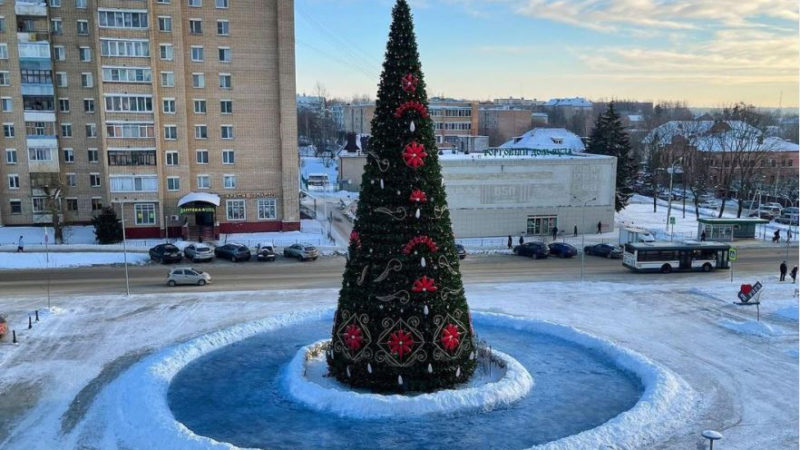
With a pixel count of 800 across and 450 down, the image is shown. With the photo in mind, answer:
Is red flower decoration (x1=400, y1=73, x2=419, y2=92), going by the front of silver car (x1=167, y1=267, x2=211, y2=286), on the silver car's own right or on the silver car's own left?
on the silver car's own right

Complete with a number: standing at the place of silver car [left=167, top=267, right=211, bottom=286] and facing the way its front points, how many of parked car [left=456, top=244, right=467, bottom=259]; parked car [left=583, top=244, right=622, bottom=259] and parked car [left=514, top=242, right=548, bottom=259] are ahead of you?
3

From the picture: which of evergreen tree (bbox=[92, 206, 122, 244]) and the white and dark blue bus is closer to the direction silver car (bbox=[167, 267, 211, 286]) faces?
the white and dark blue bus

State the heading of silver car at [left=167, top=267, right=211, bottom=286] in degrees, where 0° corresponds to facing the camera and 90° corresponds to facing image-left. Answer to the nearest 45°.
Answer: approximately 270°

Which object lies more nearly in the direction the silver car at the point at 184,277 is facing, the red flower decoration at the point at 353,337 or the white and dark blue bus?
the white and dark blue bus

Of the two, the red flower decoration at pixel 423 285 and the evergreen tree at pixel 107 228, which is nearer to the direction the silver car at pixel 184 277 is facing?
the red flower decoration

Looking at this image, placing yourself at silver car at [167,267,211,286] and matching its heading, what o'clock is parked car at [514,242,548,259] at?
The parked car is roughly at 12 o'clock from the silver car.

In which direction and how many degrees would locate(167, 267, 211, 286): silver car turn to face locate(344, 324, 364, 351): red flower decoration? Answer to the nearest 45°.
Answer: approximately 90° to its right

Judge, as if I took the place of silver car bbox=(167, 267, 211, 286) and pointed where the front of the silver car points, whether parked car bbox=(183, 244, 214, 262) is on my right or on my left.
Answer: on my left

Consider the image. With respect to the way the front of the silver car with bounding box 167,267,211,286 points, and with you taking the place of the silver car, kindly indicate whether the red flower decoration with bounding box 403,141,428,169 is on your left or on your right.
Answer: on your right

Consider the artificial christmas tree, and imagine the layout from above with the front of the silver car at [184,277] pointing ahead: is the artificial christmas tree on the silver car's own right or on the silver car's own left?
on the silver car's own right

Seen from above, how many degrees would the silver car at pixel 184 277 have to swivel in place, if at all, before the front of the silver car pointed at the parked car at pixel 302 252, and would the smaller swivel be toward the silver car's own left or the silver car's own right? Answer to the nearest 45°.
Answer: approximately 45° to the silver car's own left

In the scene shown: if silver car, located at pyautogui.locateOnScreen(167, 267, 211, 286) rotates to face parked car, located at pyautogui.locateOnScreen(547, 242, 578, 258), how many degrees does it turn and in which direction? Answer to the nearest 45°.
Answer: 0° — it already faces it

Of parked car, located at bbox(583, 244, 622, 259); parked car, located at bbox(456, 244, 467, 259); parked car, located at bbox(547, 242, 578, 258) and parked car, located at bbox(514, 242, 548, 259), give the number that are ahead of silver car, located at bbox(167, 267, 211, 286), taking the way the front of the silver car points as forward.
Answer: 4
